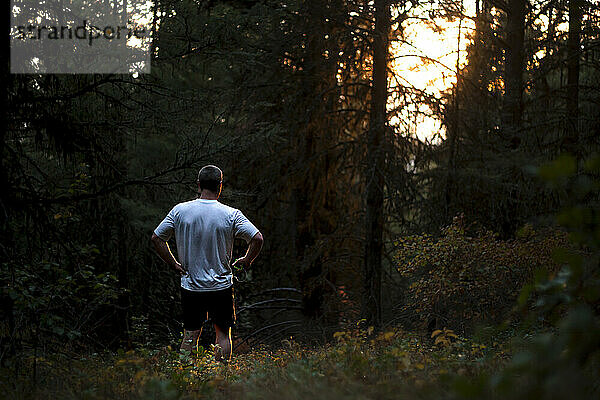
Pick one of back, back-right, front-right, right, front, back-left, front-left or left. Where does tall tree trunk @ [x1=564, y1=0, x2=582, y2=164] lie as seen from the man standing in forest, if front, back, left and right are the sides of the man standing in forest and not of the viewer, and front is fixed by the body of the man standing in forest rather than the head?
front-right

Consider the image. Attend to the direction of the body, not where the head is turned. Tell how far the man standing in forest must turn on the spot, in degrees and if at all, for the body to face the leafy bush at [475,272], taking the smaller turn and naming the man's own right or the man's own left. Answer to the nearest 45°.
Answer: approximately 45° to the man's own right

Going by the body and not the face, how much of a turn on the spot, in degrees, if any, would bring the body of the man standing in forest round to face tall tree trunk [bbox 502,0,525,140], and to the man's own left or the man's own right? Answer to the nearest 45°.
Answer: approximately 45° to the man's own right

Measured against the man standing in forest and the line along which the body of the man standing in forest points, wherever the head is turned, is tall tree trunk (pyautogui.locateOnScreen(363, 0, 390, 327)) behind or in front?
in front

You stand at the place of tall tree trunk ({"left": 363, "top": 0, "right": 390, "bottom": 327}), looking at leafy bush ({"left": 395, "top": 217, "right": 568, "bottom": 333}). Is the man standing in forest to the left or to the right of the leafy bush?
right

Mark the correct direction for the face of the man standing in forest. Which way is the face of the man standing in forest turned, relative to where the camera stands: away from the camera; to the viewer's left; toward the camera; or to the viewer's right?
away from the camera

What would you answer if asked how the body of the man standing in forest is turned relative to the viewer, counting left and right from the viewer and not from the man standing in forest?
facing away from the viewer
